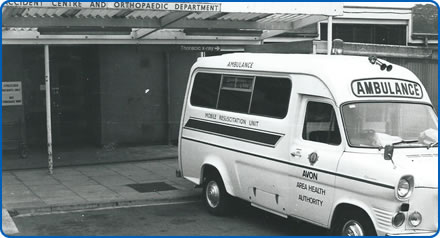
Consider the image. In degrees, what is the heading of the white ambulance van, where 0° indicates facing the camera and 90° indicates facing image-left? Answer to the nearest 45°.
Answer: approximately 315°
